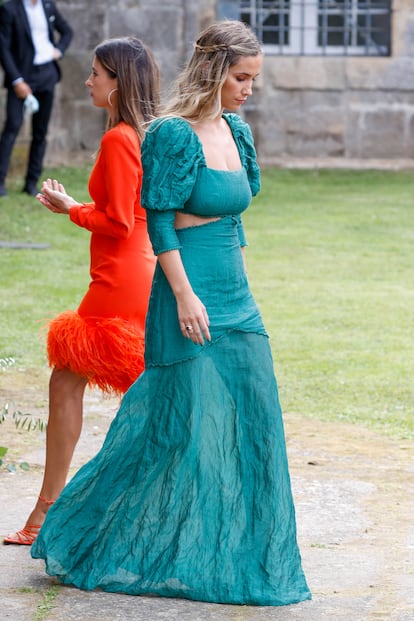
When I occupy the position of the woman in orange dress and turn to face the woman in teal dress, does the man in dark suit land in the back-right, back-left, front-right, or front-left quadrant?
back-left

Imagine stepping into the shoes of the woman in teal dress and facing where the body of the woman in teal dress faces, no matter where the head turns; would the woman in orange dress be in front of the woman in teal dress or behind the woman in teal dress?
behind

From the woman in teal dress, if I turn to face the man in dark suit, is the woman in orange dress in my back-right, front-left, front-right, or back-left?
front-left

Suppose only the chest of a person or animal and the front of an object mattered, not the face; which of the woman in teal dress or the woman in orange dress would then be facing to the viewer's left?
the woman in orange dress

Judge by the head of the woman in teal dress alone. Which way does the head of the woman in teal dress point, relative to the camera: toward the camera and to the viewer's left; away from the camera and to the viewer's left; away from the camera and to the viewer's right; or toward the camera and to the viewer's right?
toward the camera and to the viewer's right

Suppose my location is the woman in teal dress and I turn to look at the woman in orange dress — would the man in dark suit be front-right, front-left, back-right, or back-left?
front-right

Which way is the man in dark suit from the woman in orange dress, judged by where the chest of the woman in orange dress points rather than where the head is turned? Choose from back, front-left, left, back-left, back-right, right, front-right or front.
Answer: right

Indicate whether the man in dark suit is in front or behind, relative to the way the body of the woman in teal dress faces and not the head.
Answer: behind

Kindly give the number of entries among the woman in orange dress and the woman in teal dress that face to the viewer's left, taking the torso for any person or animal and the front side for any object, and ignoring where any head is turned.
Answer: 1

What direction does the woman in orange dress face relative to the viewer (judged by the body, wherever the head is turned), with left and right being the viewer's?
facing to the left of the viewer

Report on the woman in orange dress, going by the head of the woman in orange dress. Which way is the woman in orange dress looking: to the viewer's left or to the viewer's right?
to the viewer's left

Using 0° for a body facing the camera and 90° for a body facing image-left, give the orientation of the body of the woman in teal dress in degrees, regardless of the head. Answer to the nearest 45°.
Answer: approximately 315°
